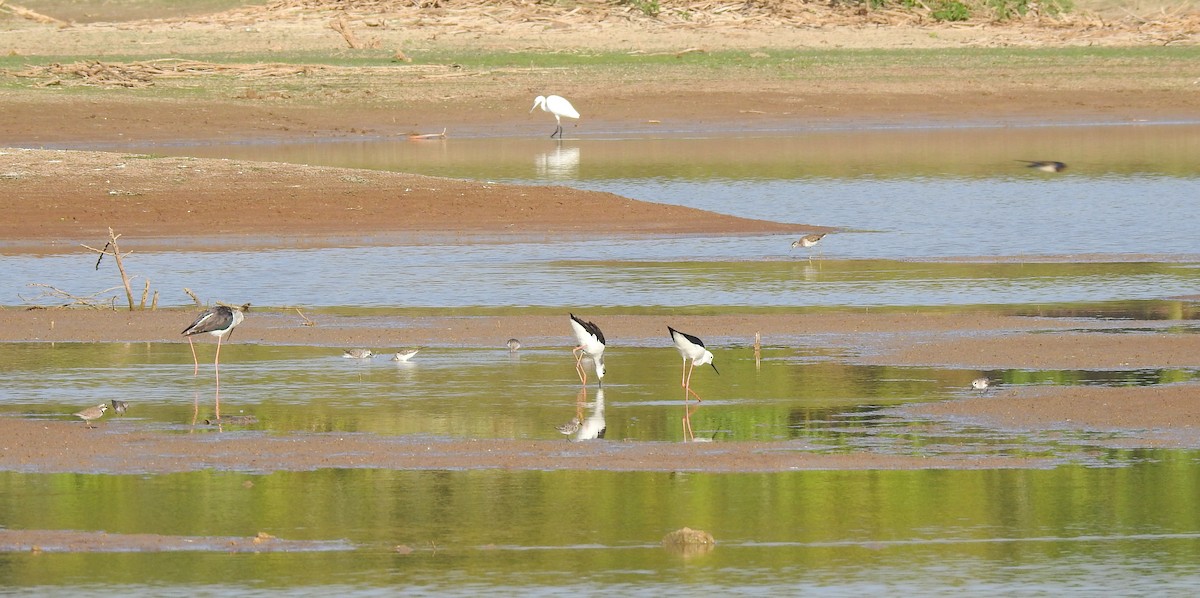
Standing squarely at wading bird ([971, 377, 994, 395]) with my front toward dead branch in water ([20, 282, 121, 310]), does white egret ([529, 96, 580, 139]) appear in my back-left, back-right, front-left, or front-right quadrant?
front-right

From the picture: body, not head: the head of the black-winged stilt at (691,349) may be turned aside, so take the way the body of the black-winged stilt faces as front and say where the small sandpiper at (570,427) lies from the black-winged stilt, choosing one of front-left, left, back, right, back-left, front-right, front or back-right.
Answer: back-right

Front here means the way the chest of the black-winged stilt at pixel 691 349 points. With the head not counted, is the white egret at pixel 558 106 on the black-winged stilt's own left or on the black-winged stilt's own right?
on the black-winged stilt's own left

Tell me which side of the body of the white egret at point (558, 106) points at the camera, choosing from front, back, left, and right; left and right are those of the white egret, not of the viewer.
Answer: left

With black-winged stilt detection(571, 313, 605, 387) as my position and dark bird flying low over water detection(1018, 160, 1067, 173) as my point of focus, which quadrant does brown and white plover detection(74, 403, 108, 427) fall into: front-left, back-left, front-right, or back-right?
back-left

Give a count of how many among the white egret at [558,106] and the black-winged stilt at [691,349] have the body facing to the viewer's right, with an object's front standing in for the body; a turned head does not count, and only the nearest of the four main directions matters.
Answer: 1

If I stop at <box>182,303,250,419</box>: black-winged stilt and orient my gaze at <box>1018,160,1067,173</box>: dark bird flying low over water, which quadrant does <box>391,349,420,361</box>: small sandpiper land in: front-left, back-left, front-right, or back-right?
front-right

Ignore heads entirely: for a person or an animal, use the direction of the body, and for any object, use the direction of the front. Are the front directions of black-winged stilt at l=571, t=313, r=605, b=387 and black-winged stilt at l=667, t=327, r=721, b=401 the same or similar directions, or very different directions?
same or similar directions

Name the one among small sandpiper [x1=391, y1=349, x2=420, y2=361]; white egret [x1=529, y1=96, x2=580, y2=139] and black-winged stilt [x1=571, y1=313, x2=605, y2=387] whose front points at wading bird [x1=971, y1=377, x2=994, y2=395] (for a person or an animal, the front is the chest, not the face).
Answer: the black-winged stilt

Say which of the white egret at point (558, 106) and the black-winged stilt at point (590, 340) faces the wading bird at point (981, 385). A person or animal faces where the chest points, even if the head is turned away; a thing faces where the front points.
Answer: the black-winged stilt

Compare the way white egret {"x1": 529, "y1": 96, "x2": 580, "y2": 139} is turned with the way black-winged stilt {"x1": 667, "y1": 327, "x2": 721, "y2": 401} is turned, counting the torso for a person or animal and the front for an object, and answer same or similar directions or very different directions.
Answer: very different directions

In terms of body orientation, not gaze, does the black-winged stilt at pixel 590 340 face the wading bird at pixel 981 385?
yes

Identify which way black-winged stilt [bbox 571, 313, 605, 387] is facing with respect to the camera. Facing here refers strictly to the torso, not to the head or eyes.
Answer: to the viewer's right

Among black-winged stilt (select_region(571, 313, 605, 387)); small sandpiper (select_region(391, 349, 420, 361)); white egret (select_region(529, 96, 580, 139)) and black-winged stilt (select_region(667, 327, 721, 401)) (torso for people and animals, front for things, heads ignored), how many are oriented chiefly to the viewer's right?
2
